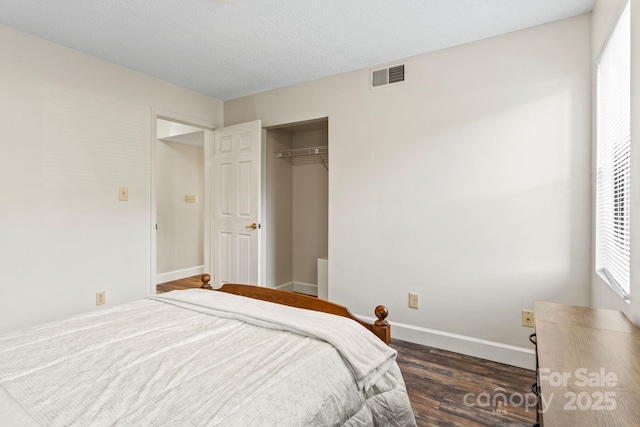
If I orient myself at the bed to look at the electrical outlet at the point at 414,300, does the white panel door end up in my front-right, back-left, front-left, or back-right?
front-left

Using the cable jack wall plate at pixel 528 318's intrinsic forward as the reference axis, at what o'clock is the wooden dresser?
The wooden dresser is roughly at 12 o'clock from the cable jack wall plate.

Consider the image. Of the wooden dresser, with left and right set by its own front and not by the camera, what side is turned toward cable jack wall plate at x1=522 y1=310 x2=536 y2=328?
right

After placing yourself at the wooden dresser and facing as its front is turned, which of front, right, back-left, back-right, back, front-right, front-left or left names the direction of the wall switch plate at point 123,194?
front

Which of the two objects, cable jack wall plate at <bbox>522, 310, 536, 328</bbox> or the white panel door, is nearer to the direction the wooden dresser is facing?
the white panel door

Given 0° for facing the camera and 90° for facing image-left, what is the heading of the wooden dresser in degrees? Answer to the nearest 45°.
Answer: approximately 90°

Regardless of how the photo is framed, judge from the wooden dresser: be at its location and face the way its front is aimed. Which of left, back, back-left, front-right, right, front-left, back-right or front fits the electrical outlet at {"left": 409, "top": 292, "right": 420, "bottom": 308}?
front-right

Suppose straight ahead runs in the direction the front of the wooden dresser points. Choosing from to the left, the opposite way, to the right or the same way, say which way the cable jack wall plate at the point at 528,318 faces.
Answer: to the left

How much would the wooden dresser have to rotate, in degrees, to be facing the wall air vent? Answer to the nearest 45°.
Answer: approximately 45° to its right

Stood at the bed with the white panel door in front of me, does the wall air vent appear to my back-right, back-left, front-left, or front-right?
front-right

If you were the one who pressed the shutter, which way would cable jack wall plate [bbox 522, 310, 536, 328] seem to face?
facing the viewer

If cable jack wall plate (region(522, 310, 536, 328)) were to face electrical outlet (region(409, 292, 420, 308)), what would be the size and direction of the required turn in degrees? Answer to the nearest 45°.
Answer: approximately 90° to its right

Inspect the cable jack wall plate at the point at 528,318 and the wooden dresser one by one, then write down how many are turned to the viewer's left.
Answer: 1

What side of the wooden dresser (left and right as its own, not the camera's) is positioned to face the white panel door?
front
